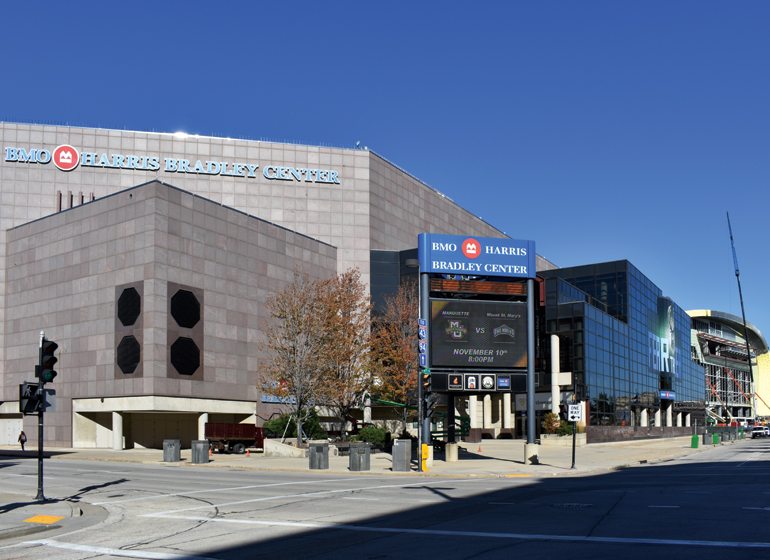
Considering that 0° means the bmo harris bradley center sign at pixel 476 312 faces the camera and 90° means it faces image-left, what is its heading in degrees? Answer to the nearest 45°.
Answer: approximately 0°

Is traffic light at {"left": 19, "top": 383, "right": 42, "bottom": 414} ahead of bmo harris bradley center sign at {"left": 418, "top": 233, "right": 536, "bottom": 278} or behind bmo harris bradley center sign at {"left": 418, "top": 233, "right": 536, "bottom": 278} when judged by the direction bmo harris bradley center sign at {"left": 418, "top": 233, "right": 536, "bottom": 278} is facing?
ahead

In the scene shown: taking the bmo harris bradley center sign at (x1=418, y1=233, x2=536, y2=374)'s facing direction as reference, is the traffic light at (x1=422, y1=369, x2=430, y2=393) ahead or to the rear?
ahead

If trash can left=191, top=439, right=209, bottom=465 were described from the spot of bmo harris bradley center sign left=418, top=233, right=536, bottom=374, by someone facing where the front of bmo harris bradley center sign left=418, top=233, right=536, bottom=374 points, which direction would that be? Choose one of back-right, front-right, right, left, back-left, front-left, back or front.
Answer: right

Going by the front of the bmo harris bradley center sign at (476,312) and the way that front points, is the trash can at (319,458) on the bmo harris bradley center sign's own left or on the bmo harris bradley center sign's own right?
on the bmo harris bradley center sign's own right

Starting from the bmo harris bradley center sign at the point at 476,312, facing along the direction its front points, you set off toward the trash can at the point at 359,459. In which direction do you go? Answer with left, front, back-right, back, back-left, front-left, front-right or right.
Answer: front-right

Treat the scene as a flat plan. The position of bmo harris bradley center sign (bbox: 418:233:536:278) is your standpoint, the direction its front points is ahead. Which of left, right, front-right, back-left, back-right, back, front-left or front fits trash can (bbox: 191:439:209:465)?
right
